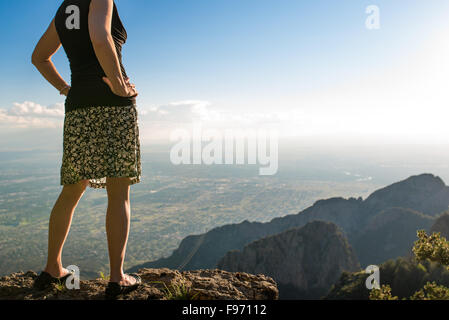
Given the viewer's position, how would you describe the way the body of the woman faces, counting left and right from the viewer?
facing away from the viewer and to the right of the viewer
